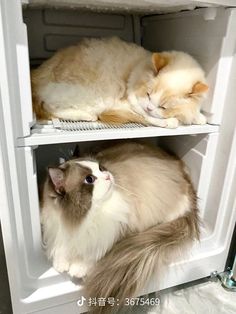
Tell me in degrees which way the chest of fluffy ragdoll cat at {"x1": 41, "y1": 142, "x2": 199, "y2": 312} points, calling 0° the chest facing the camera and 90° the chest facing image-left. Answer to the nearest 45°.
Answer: approximately 45°

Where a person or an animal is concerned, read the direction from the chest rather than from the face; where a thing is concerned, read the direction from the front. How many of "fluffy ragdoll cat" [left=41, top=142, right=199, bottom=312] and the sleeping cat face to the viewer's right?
1

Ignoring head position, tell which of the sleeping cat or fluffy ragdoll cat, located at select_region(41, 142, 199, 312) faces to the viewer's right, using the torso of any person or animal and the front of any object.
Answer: the sleeping cat

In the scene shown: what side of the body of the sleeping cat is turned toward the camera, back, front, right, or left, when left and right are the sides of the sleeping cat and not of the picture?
right
